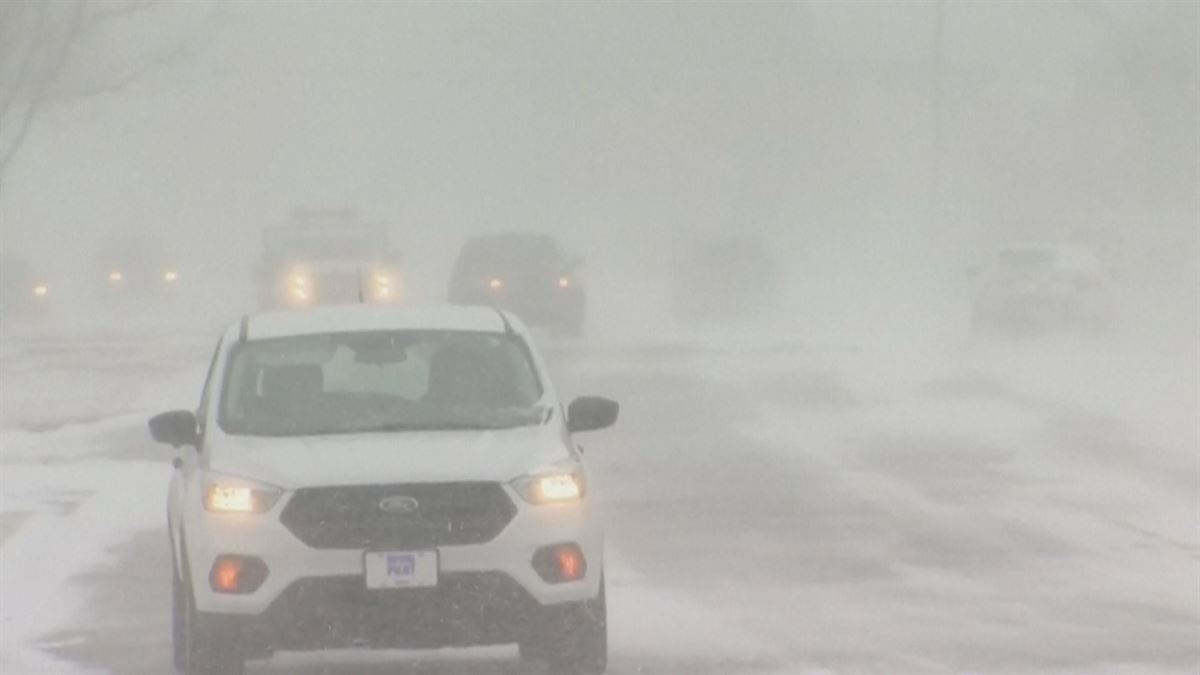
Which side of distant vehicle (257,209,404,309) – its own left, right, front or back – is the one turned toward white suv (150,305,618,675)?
front

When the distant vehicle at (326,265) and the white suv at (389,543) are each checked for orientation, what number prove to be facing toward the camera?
2

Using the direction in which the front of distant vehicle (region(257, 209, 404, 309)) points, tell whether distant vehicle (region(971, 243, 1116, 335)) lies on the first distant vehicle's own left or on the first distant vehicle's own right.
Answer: on the first distant vehicle's own left

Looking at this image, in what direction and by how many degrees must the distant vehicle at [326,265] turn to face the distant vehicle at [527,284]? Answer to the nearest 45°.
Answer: approximately 45° to its left

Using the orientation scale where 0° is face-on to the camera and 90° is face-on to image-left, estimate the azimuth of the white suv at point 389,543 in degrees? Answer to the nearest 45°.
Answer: approximately 0°

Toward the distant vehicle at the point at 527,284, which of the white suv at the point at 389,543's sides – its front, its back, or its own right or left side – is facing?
back

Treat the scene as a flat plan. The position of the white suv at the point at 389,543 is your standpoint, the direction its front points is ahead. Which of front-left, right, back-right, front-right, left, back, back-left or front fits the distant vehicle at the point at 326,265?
back
